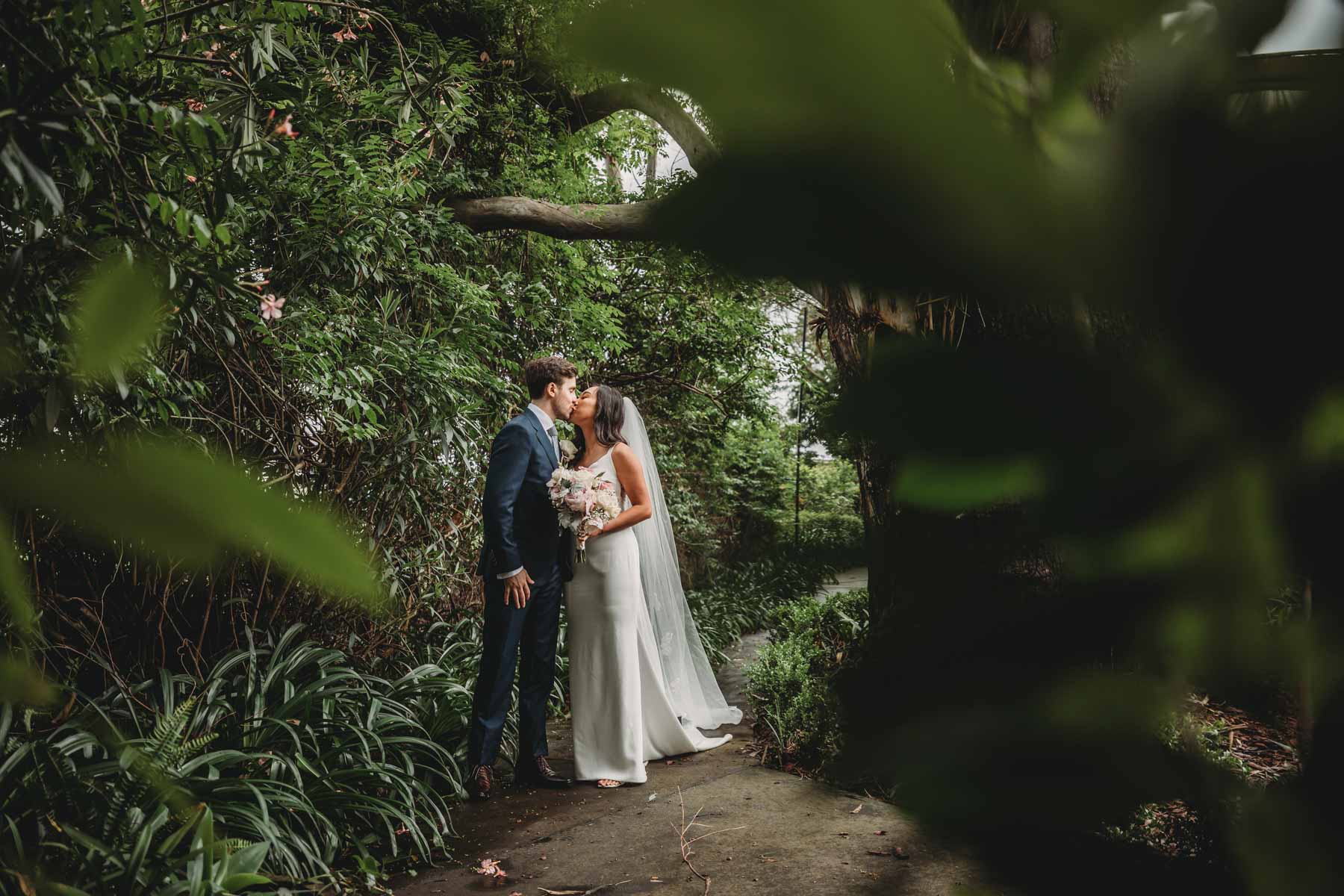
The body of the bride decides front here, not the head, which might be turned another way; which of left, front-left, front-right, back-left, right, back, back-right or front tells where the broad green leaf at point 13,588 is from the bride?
front-left

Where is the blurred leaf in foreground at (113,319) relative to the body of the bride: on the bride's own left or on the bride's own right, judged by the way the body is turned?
on the bride's own left

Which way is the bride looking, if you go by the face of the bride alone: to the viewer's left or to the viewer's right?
to the viewer's left

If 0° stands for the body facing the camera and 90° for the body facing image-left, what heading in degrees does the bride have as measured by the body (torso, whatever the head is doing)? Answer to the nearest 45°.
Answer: approximately 45°

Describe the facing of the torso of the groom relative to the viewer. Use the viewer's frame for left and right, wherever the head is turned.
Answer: facing the viewer and to the right of the viewer

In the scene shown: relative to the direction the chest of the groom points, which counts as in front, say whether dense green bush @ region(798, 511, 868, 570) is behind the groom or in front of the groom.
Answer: in front

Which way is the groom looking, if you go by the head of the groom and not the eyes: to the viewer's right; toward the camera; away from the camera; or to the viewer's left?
to the viewer's right

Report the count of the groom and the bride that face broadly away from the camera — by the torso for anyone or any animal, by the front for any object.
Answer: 0

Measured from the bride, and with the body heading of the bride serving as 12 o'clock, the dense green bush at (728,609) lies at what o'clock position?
The dense green bush is roughly at 5 o'clock from the bride.
